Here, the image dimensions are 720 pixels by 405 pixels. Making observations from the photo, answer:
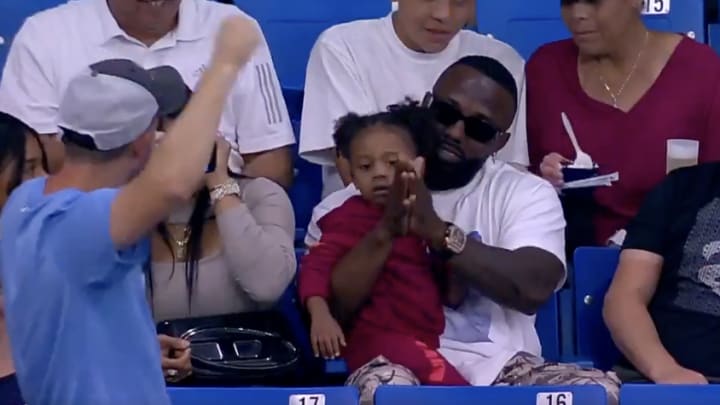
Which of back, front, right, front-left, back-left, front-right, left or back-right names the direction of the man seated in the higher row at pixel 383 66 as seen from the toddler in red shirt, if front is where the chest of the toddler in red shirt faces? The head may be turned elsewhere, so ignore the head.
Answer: back

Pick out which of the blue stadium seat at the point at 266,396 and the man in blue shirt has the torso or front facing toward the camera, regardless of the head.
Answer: the blue stadium seat

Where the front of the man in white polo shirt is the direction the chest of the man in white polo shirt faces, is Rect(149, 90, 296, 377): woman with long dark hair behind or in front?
in front

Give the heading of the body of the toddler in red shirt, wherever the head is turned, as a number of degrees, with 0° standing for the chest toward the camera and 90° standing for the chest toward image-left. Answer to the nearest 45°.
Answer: approximately 0°

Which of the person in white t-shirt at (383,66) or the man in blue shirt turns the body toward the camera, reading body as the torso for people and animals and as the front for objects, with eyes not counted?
the person in white t-shirt

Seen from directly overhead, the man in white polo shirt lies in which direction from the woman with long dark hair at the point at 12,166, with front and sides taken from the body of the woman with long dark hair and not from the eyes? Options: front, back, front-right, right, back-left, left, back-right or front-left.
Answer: left

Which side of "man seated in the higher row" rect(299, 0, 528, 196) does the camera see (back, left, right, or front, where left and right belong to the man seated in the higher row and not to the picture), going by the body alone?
front

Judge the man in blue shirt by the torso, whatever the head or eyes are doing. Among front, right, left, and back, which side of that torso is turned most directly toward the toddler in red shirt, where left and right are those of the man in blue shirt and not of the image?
front

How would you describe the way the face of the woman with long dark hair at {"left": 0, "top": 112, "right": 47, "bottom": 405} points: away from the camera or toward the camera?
toward the camera

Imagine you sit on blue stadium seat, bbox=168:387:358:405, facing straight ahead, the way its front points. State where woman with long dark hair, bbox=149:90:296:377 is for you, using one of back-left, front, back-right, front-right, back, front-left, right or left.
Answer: back

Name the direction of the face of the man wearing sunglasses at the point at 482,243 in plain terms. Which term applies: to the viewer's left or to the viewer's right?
to the viewer's left

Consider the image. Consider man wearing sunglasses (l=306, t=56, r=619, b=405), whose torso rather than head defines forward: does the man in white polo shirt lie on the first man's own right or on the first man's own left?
on the first man's own right

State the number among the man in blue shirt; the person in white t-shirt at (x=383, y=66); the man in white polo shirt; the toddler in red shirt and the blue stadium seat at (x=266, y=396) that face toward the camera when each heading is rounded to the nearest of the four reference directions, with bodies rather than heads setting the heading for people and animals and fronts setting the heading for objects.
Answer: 4

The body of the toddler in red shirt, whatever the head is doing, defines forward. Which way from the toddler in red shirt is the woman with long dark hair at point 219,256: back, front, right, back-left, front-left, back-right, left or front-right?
right

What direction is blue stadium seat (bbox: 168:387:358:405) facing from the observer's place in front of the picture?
facing the viewer
